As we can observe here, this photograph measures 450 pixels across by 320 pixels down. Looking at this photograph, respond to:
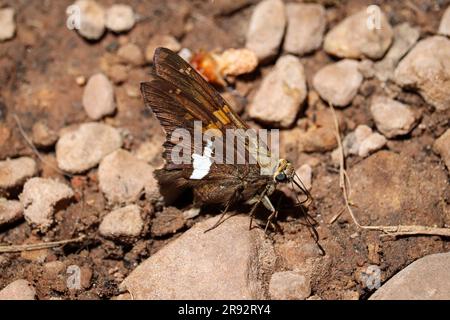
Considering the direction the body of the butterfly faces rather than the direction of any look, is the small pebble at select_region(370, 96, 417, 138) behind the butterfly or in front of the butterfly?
in front

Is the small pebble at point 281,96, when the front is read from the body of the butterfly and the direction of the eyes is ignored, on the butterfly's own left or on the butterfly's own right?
on the butterfly's own left

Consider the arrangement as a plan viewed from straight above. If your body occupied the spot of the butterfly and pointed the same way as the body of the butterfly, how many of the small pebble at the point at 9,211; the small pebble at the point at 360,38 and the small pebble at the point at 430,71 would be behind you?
1

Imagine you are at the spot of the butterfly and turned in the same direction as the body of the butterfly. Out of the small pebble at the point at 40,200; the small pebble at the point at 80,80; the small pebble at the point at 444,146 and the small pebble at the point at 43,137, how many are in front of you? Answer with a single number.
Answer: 1

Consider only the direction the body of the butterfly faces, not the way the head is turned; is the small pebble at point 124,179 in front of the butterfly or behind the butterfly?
behind

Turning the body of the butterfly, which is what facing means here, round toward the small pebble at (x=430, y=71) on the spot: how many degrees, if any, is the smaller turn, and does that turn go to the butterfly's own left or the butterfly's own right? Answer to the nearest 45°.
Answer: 0° — it already faces it

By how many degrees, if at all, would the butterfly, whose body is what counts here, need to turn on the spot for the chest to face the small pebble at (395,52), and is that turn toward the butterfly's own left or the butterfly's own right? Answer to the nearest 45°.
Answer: approximately 45° to the butterfly's own left

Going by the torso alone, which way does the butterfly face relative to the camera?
to the viewer's right

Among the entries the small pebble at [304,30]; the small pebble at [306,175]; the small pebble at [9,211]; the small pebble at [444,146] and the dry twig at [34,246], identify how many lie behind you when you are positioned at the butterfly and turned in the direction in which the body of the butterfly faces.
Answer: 2

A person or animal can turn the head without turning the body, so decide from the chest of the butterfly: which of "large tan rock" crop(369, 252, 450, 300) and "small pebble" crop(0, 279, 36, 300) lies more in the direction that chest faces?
the large tan rock

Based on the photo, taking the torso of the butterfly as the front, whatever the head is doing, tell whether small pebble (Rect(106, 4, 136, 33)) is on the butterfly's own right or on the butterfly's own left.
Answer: on the butterfly's own left

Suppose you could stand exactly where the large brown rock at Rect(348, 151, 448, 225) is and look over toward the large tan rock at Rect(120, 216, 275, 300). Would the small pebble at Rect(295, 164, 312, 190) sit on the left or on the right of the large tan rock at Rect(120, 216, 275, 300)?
right

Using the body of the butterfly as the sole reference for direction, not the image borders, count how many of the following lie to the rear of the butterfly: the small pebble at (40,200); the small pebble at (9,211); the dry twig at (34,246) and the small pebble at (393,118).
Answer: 3
